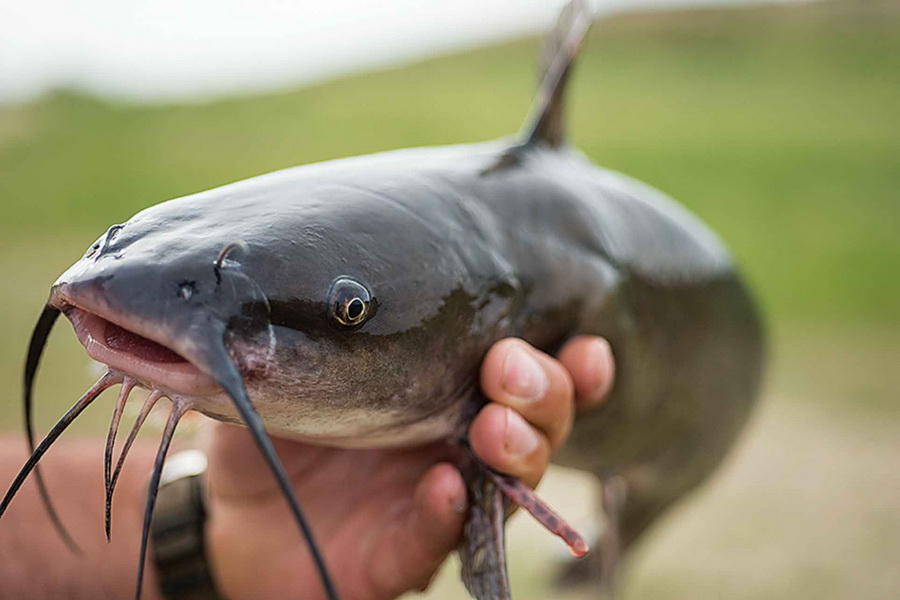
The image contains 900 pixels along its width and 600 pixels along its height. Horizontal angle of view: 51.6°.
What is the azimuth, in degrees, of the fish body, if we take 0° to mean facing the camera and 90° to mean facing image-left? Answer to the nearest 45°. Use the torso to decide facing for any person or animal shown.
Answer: approximately 45°
